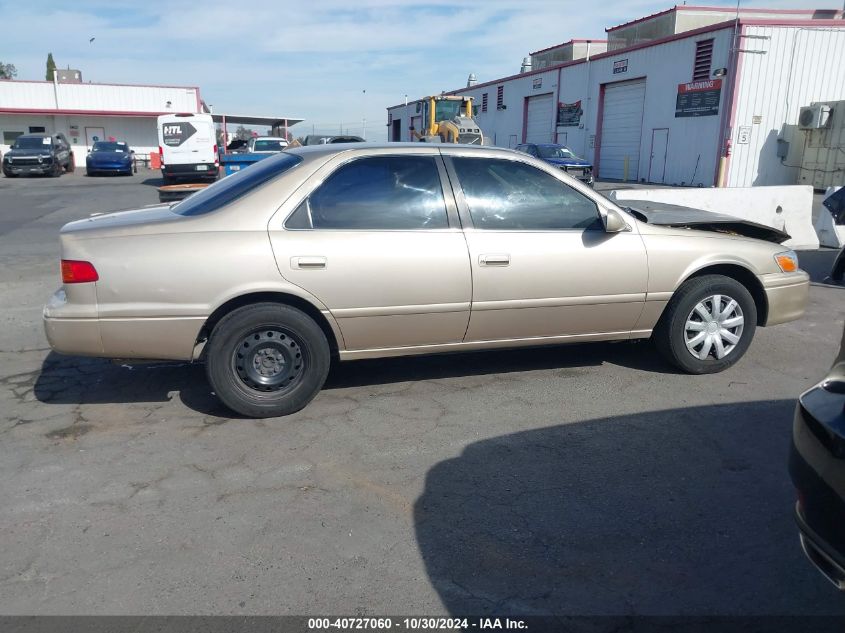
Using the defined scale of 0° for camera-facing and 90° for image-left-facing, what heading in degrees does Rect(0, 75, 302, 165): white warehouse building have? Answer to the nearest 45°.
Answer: approximately 0°

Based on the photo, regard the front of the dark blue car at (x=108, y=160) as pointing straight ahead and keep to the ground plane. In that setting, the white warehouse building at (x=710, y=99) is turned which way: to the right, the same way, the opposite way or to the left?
to the right

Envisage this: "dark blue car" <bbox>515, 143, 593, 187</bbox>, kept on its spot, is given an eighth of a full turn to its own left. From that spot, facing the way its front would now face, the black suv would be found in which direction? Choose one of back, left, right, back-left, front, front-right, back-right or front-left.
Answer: back

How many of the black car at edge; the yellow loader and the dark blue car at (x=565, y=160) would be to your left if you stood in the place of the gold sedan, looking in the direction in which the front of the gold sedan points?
2

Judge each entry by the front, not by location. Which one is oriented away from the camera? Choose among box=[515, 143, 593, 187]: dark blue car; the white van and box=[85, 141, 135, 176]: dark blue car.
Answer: the white van

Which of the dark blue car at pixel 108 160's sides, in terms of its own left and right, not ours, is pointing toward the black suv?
right

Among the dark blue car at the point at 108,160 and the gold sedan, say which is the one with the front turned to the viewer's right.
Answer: the gold sedan

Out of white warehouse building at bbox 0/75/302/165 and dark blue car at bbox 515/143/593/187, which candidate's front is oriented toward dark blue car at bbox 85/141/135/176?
the white warehouse building

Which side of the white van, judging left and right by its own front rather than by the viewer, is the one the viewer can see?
back

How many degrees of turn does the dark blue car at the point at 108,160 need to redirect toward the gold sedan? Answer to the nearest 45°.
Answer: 0° — it already faces it

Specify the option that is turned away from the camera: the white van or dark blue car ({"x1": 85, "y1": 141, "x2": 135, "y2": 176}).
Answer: the white van

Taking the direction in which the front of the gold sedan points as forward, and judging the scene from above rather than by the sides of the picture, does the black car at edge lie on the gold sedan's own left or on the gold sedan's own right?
on the gold sedan's own right

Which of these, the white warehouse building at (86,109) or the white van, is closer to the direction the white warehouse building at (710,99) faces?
the white van

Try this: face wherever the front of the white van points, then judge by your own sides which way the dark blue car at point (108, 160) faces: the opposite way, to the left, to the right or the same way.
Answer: the opposite way
